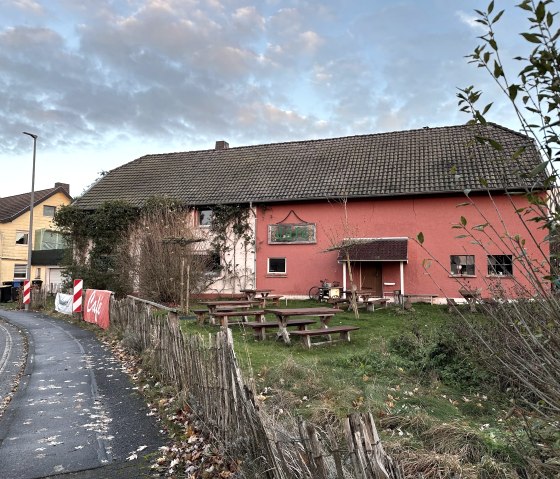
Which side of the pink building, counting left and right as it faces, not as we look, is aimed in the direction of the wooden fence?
front

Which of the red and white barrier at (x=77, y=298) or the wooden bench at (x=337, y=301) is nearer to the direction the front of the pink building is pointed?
the wooden bench

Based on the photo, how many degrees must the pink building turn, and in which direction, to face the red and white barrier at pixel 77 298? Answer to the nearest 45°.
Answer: approximately 45° to its right

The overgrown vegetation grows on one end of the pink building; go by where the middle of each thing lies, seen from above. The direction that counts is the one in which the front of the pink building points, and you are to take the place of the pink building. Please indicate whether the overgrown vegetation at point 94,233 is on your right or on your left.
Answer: on your right

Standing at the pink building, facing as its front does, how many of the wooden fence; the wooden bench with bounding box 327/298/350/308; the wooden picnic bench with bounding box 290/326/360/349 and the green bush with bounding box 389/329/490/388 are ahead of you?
4

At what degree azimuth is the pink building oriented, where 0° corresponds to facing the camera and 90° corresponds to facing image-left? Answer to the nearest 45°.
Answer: approximately 0°

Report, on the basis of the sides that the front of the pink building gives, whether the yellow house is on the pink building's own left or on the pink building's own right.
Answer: on the pink building's own right

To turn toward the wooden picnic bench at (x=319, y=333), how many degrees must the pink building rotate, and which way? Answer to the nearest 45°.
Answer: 0° — it already faces it

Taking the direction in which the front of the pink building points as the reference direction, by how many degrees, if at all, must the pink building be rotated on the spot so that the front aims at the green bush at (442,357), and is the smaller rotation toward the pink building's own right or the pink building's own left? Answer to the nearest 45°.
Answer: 0° — it already faces it
